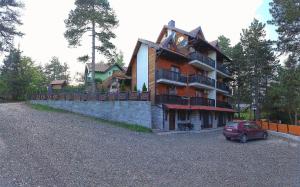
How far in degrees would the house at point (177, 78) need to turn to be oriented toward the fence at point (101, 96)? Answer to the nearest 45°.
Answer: approximately 90° to its right

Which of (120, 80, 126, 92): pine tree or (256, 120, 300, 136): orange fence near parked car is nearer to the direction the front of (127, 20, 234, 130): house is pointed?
the orange fence near parked car

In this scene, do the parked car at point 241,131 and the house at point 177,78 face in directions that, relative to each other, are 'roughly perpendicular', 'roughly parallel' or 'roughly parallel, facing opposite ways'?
roughly perpendicular

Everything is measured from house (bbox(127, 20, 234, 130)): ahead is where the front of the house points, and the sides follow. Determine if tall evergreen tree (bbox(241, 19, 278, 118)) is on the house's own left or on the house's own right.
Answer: on the house's own left

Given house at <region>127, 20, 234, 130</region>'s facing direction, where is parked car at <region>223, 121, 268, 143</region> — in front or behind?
in front

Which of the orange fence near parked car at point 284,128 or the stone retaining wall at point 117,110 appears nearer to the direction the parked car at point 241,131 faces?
the orange fence near parked car

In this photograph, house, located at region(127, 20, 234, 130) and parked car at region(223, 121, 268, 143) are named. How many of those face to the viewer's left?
0

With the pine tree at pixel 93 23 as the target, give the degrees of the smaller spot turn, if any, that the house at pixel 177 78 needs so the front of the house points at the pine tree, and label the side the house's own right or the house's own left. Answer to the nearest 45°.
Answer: approximately 135° to the house's own right

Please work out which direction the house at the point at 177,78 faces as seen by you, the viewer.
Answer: facing the viewer and to the right of the viewer

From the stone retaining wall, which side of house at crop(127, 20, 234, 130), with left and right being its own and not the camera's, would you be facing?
right
